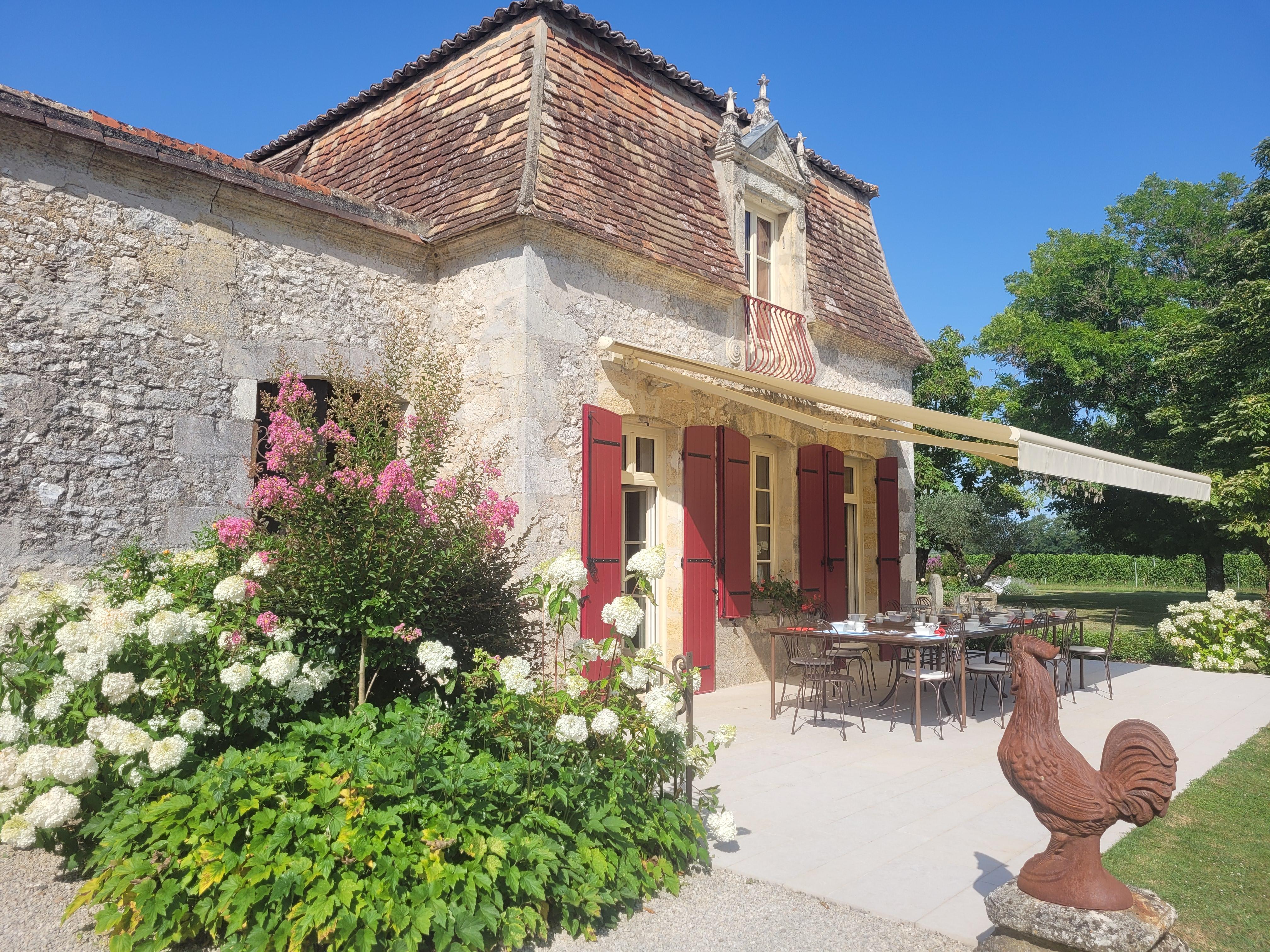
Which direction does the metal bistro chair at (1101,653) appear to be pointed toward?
to the viewer's left

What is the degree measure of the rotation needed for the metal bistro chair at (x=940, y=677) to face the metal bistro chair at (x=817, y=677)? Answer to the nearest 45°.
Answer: approximately 45° to its left

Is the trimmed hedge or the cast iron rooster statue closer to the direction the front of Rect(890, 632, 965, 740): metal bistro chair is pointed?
the trimmed hedge

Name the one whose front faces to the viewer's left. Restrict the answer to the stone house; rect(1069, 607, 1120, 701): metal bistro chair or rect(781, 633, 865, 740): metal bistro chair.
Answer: rect(1069, 607, 1120, 701): metal bistro chair

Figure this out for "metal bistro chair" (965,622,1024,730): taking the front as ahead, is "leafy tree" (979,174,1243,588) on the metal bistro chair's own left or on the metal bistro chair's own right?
on the metal bistro chair's own right

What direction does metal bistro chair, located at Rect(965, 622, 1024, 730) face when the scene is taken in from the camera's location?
facing away from the viewer and to the left of the viewer

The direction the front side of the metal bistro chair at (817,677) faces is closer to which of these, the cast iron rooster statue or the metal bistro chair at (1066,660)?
the metal bistro chair

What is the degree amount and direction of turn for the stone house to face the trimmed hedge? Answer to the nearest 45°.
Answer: approximately 90° to its left

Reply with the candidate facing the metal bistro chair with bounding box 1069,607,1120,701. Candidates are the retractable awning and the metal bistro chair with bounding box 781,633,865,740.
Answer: the metal bistro chair with bounding box 781,633,865,740

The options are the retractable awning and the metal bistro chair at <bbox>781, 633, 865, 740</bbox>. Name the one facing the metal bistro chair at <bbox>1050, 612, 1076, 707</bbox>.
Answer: the metal bistro chair at <bbox>781, 633, 865, 740</bbox>

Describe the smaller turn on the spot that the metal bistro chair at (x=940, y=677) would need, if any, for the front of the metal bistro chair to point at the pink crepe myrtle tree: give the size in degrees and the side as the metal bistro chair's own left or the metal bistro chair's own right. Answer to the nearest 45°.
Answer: approximately 90° to the metal bistro chair's own left

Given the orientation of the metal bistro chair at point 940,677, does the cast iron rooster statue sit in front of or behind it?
behind

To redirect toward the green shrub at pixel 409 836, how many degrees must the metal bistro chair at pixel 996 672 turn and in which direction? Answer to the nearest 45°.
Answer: approximately 135° to its left
